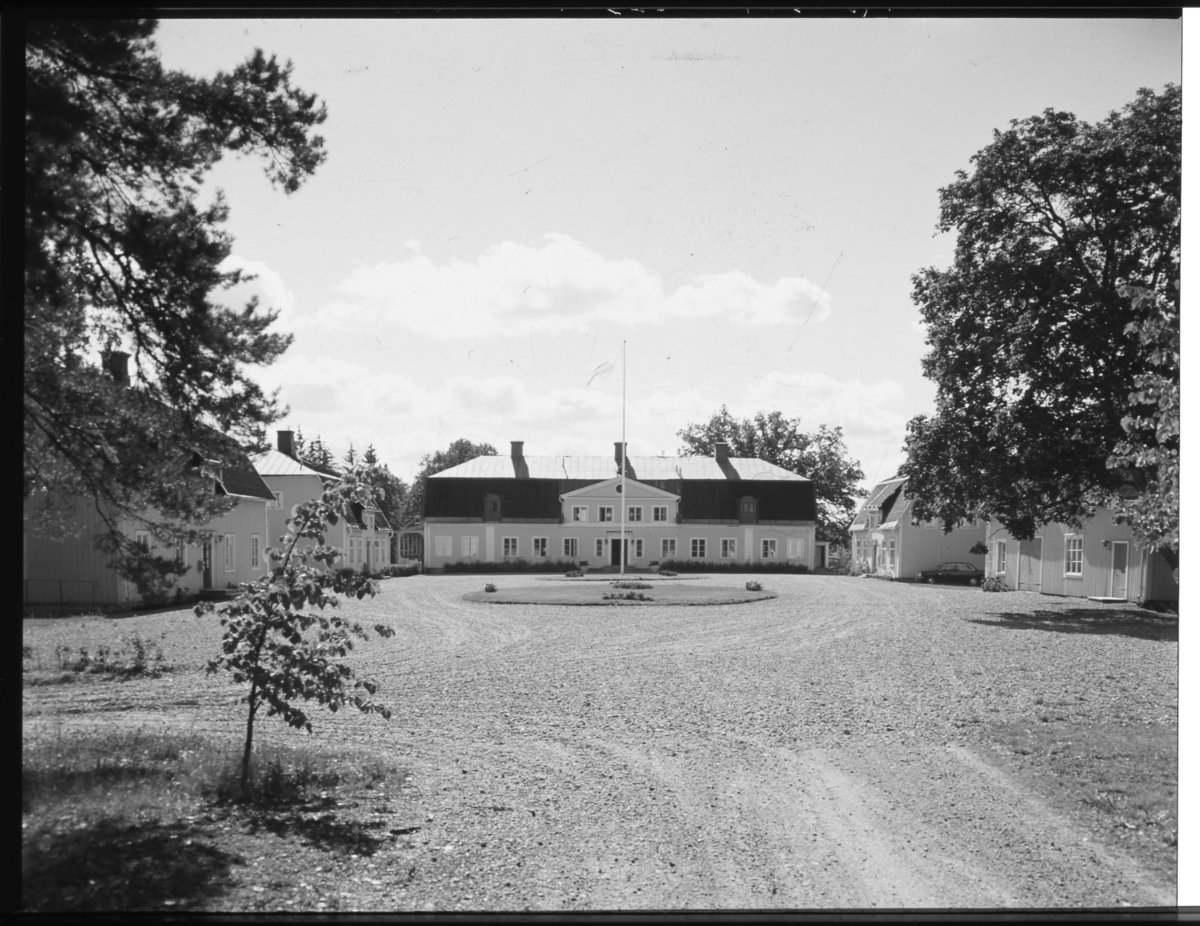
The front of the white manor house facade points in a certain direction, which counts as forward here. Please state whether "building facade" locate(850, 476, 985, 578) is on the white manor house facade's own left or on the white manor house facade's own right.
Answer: on the white manor house facade's own left

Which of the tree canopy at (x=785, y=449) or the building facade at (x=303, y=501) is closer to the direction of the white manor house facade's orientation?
the building facade

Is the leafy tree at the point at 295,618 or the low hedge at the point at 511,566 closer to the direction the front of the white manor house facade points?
the leafy tree

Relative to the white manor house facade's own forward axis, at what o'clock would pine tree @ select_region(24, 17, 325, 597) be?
The pine tree is roughly at 12 o'clock from the white manor house facade.

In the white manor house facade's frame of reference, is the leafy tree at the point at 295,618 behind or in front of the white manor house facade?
in front

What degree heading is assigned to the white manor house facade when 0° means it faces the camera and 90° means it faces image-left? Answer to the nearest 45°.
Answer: approximately 0°
